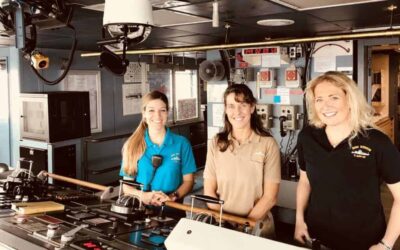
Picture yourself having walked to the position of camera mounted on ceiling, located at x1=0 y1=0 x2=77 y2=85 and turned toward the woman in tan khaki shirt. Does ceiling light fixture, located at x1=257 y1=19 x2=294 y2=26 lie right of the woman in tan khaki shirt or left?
left

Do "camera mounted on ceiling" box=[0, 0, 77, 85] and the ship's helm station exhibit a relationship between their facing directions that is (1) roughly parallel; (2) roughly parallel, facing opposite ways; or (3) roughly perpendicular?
roughly perpendicular

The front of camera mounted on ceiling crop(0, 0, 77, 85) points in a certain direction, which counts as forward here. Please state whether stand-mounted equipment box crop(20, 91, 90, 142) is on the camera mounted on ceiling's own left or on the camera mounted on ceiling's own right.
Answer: on the camera mounted on ceiling's own left

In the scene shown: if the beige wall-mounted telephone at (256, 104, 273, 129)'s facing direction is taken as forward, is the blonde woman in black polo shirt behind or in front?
in front

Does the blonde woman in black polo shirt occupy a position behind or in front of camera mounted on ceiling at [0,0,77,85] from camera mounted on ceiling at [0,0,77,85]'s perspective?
in front

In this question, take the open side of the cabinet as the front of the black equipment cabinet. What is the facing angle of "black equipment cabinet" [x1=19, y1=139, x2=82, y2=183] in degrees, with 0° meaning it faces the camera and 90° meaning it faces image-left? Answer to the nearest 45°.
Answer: approximately 315°

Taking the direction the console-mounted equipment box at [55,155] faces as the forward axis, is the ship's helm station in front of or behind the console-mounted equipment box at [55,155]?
in front
